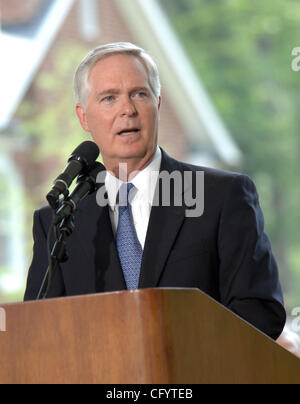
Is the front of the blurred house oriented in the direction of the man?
yes

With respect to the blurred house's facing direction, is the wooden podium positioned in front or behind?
in front

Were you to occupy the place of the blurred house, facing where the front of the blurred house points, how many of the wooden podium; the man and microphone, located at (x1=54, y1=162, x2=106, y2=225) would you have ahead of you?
3

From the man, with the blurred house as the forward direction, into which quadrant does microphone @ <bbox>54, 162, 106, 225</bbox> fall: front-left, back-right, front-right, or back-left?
back-left

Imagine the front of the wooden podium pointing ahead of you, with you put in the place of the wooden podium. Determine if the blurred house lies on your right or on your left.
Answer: on your right

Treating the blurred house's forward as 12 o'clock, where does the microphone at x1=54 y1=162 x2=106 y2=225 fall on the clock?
The microphone is roughly at 12 o'clock from the blurred house.

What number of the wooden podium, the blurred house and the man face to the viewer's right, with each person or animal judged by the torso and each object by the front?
0

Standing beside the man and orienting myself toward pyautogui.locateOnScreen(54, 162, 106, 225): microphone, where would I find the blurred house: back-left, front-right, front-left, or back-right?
back-right

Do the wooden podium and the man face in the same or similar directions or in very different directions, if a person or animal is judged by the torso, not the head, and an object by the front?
same or similar directions

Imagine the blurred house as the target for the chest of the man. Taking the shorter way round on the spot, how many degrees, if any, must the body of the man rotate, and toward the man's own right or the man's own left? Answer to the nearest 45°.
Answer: approximately 135° to the man's own right

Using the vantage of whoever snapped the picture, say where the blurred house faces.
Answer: facing the viewer

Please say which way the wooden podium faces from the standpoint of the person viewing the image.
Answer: facing the viewer and to the left of the viewer
